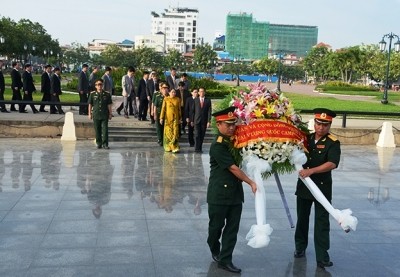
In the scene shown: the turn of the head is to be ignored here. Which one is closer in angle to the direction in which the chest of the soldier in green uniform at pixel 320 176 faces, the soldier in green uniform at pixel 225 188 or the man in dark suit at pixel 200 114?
the soldier in green uniform

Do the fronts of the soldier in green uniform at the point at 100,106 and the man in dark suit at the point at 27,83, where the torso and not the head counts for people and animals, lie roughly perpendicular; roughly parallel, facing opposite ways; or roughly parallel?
roughly perpendicular

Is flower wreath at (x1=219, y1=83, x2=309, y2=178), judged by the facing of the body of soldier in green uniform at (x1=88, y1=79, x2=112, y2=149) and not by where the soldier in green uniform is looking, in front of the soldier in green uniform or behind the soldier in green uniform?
in front

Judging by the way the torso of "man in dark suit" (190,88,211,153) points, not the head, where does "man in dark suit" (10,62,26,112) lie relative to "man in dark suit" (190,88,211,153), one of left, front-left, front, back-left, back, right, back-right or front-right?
back-right

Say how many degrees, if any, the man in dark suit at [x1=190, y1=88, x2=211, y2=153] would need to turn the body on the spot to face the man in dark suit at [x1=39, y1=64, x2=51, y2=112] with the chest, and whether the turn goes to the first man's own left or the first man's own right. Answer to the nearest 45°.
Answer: approximately 135° to the first man's own right

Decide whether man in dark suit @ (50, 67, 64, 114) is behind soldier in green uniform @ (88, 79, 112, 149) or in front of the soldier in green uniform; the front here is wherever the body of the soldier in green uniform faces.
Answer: behind

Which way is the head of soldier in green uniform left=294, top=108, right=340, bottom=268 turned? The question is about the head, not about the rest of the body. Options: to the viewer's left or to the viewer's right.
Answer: to the viewer's left

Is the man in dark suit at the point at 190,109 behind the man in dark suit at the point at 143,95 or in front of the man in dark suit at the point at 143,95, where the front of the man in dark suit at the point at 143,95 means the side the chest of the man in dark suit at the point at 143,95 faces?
in front
